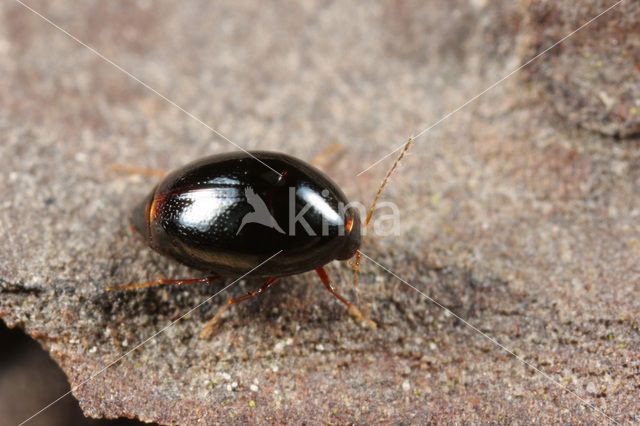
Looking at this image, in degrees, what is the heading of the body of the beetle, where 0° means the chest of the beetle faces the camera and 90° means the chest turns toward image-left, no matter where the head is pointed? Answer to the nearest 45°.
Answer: approximately 270°
